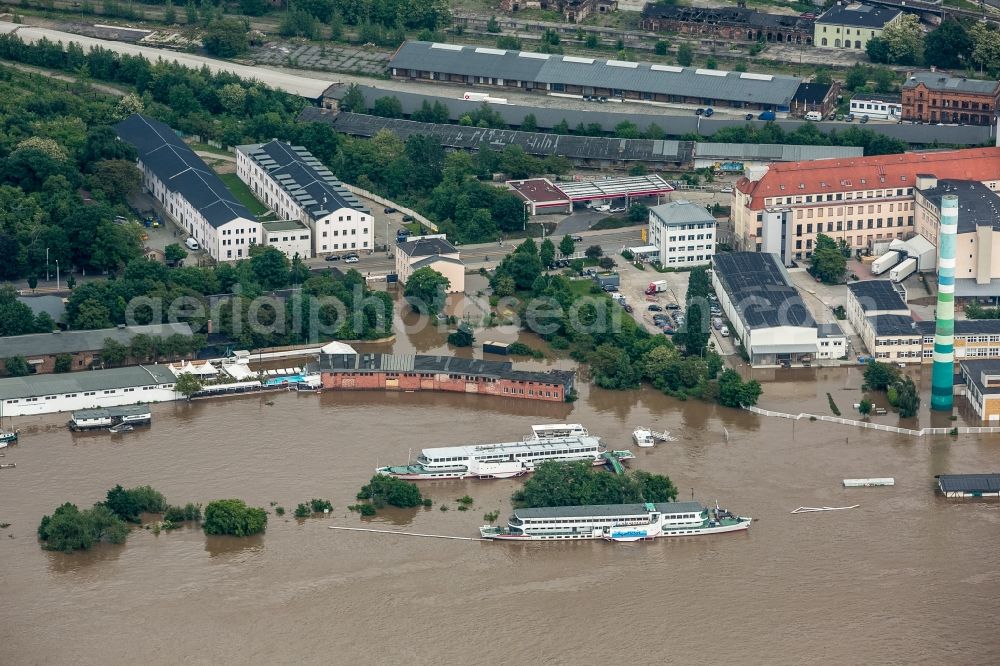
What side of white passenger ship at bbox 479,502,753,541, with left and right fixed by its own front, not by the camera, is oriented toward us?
right

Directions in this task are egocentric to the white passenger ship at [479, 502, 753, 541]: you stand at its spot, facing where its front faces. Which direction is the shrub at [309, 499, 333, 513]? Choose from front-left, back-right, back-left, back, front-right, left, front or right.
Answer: back

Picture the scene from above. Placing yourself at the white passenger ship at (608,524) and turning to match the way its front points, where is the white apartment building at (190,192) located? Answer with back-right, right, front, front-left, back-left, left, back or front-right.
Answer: back-left

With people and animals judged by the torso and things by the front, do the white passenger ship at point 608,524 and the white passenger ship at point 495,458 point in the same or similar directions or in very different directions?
very different directions

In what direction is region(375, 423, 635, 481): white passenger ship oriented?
to the viewer's left

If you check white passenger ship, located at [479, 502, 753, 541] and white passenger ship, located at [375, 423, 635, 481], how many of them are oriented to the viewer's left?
1

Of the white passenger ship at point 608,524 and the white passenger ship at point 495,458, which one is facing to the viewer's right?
the white passenger ship at point 608,524
